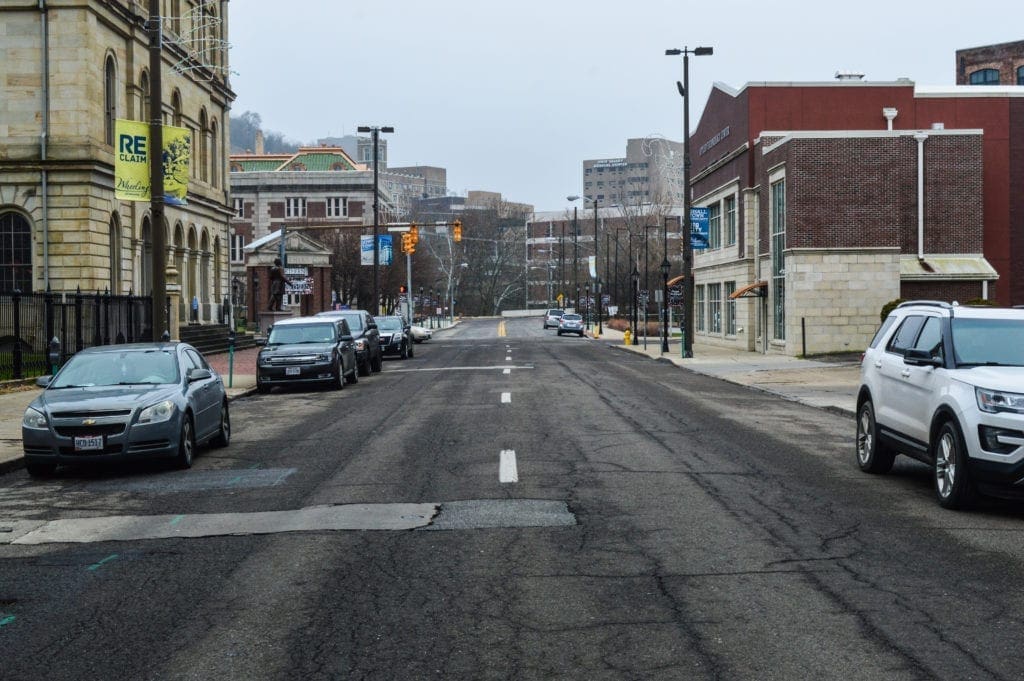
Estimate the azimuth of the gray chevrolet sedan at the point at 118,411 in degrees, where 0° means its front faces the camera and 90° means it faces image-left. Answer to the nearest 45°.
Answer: approximately 45°

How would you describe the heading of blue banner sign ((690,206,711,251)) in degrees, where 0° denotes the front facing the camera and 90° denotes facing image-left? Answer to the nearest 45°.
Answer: approximately 0°

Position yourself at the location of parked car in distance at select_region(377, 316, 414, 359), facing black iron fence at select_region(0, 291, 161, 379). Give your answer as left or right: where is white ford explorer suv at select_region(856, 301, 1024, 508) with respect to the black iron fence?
left

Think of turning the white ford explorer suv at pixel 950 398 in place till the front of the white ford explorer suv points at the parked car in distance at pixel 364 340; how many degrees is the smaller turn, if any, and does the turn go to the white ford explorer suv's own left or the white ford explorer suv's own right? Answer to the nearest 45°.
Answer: approximately 180°

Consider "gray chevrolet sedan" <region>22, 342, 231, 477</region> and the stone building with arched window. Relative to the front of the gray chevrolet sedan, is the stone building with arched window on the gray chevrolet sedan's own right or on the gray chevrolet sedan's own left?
on the gray chevrolet sedan's own right

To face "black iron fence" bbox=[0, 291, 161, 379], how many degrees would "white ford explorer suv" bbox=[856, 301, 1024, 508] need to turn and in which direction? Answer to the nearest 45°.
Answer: approximately 180°

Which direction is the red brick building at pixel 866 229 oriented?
to the viewer's left
